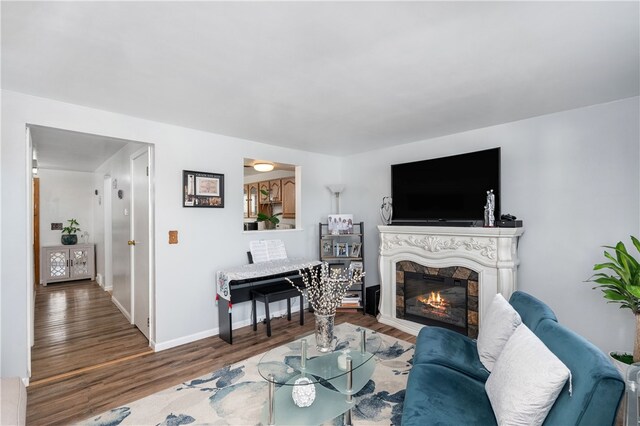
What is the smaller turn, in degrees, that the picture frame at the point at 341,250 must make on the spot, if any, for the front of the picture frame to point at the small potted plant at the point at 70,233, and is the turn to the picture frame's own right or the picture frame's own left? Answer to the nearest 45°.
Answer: approximately 90° to the picture frame's own right

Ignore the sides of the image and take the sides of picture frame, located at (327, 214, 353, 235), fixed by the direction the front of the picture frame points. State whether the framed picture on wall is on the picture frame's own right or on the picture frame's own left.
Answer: on the picture frame's own right

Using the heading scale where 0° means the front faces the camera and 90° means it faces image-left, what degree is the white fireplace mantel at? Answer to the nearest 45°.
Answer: approximately 45°

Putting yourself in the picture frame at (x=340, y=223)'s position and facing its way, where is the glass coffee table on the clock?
The glass coffee table is roughly at 12 o'clock from the picture frame.

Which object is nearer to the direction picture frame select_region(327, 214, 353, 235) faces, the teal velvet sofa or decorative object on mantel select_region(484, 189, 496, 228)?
the teal velvet sofa

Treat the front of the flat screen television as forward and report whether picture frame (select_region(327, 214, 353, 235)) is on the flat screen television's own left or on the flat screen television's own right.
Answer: on the flat screen television's own right

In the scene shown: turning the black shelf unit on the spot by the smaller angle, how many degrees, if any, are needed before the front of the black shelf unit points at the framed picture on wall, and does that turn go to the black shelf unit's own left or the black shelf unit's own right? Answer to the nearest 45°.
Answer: approximately 45° to the black shelf unit's own right

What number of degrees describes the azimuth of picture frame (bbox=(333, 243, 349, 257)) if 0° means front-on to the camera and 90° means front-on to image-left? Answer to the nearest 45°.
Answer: approximately 0°

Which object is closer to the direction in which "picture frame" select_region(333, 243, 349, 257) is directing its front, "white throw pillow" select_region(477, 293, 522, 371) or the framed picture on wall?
the white throw pillow

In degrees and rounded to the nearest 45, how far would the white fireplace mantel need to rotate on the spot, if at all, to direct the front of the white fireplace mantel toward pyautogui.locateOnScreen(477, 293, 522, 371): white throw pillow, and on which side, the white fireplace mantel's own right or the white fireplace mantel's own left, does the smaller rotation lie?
approximately 45° to the white fireplace mantel's own left
